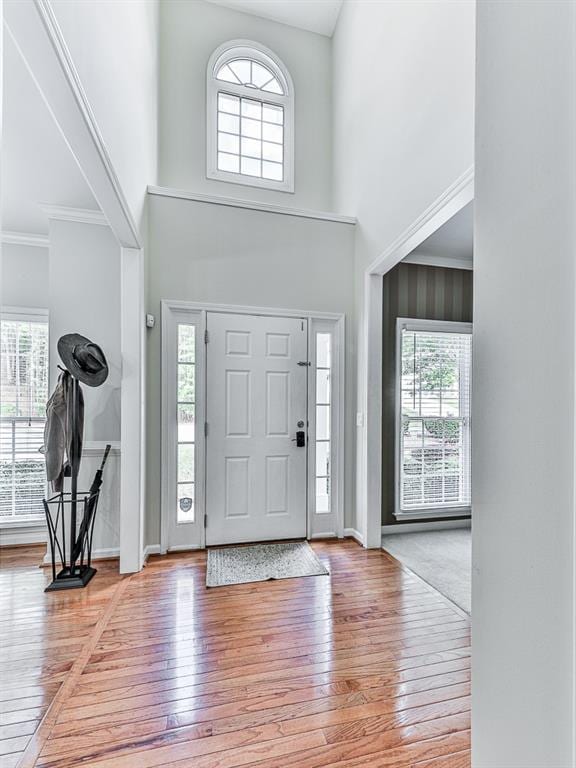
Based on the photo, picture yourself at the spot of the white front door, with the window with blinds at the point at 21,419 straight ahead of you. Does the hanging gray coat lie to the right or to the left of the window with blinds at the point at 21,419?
left

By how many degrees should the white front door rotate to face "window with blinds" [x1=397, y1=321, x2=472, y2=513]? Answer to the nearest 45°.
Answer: approximately 90° to its left

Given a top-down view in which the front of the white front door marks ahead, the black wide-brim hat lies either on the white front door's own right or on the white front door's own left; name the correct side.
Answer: on the white front door's own right

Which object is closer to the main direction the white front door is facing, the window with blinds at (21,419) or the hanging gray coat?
the hanging gray coat

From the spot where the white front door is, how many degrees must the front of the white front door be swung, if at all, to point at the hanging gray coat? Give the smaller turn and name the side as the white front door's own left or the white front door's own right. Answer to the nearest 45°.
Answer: approximately 45° to the white front door's own right

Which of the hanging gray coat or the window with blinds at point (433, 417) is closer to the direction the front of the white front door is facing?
the hanging gray coat

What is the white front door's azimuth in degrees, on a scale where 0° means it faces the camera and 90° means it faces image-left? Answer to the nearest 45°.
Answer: approximately 0°

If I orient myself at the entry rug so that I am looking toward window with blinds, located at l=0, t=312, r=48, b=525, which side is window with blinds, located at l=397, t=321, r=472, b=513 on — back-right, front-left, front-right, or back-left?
back-right

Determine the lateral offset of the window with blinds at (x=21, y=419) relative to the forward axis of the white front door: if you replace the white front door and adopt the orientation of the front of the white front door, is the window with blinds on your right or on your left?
on your right
